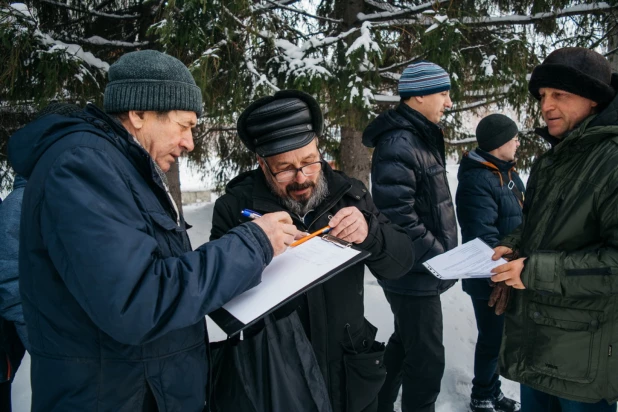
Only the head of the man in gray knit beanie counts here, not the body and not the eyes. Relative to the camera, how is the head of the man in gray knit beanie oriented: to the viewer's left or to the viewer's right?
to the viewer's right

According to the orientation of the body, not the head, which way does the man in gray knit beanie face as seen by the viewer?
to the viewer's right

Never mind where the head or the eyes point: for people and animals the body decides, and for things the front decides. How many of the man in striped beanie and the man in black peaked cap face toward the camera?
1

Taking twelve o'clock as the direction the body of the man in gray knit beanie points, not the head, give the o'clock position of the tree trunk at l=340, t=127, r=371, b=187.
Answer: The tree trunk is roughly at 10 o'clock from the man in gray knit beanie.

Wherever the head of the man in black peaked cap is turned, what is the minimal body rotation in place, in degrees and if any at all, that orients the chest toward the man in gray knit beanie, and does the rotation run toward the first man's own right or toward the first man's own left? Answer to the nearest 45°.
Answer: approximately 45° to the first man's own right

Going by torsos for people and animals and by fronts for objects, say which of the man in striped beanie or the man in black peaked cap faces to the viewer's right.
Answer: the man in striped beanie

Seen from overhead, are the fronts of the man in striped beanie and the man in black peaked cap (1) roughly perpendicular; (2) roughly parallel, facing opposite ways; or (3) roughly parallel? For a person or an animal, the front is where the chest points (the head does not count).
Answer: roughly perpendicular

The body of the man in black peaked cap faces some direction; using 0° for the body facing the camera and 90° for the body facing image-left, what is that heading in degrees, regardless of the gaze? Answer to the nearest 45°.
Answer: approximately 0°

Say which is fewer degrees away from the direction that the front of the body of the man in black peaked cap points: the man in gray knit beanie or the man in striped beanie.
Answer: the man in gray knit beanie
